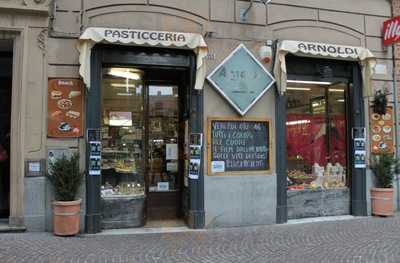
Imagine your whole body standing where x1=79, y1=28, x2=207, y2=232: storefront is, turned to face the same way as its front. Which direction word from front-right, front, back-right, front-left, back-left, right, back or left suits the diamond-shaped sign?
left

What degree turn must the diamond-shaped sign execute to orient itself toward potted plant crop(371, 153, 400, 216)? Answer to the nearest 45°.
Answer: approximately 90° to its left

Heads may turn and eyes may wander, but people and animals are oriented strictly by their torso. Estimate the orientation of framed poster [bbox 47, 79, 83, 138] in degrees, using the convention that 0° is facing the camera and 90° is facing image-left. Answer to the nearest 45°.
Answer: approximately 0°

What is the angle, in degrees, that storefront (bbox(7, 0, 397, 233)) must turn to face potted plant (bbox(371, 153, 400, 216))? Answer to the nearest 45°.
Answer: approximately 90° to its left

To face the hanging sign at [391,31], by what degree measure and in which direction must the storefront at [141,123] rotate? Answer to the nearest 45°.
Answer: approximately 90° to its left

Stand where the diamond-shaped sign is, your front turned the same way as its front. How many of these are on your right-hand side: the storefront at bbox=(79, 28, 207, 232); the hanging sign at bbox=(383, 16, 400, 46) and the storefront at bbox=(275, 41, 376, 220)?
1

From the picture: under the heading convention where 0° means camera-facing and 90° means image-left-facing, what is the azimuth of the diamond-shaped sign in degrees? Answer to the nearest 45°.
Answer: approximately 0°

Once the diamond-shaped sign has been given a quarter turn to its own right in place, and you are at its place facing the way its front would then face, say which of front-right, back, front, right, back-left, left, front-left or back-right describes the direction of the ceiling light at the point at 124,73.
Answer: front

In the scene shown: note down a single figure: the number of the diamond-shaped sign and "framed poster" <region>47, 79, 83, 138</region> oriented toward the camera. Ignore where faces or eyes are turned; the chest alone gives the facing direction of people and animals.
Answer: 2
